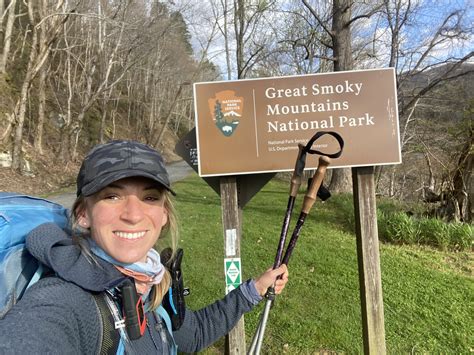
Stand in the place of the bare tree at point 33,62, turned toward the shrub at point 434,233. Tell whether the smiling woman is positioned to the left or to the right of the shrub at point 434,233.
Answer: right

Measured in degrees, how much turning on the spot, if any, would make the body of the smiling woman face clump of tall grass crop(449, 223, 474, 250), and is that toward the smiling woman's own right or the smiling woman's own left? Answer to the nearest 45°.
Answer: approximately 90° to the smiling woman's own left

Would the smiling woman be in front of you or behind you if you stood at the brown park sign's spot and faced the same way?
in front

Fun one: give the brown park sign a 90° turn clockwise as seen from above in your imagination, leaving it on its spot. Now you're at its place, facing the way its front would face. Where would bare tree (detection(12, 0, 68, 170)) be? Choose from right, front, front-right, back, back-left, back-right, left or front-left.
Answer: front-right

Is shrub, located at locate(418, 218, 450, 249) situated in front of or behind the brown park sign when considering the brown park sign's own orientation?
behind

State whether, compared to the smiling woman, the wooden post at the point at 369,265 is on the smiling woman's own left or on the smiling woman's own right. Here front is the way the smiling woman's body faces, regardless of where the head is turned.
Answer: on the smiling woman's own left

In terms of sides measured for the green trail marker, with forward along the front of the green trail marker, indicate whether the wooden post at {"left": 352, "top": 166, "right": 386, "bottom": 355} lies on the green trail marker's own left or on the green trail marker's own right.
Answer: on the green trail marker's own left

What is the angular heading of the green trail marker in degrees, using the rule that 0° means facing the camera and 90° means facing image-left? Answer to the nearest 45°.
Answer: approximately 0°

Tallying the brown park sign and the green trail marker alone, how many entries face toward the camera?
2
